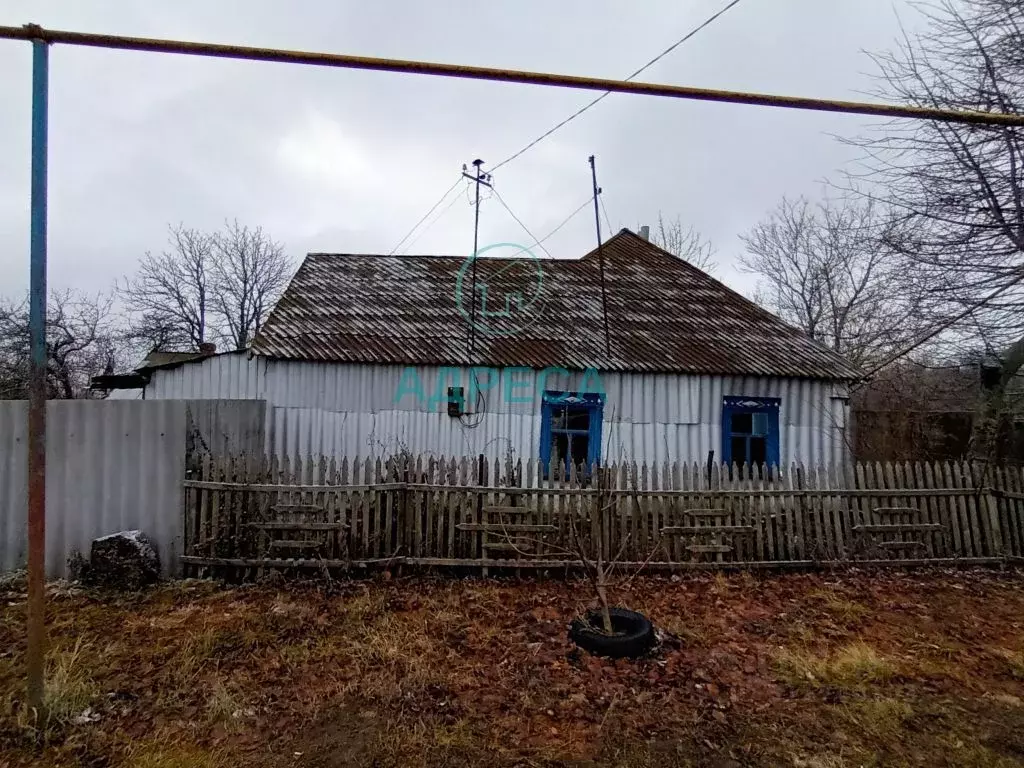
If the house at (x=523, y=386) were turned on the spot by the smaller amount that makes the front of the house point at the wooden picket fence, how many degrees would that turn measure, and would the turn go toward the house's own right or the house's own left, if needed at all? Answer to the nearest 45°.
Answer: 0° — it already faces it

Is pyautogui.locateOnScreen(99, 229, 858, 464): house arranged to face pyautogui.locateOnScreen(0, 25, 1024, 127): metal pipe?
yes

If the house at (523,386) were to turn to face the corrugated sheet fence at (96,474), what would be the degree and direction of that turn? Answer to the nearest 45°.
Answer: approximately 45° to its right

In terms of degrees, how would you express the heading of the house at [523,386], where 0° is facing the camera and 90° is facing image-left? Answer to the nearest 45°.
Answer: approximately 0°

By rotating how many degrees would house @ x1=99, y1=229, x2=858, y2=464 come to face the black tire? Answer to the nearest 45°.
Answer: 0° — it already faces it

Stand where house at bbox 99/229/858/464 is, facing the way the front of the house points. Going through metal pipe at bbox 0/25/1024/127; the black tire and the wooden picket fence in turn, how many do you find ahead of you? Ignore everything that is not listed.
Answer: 3
